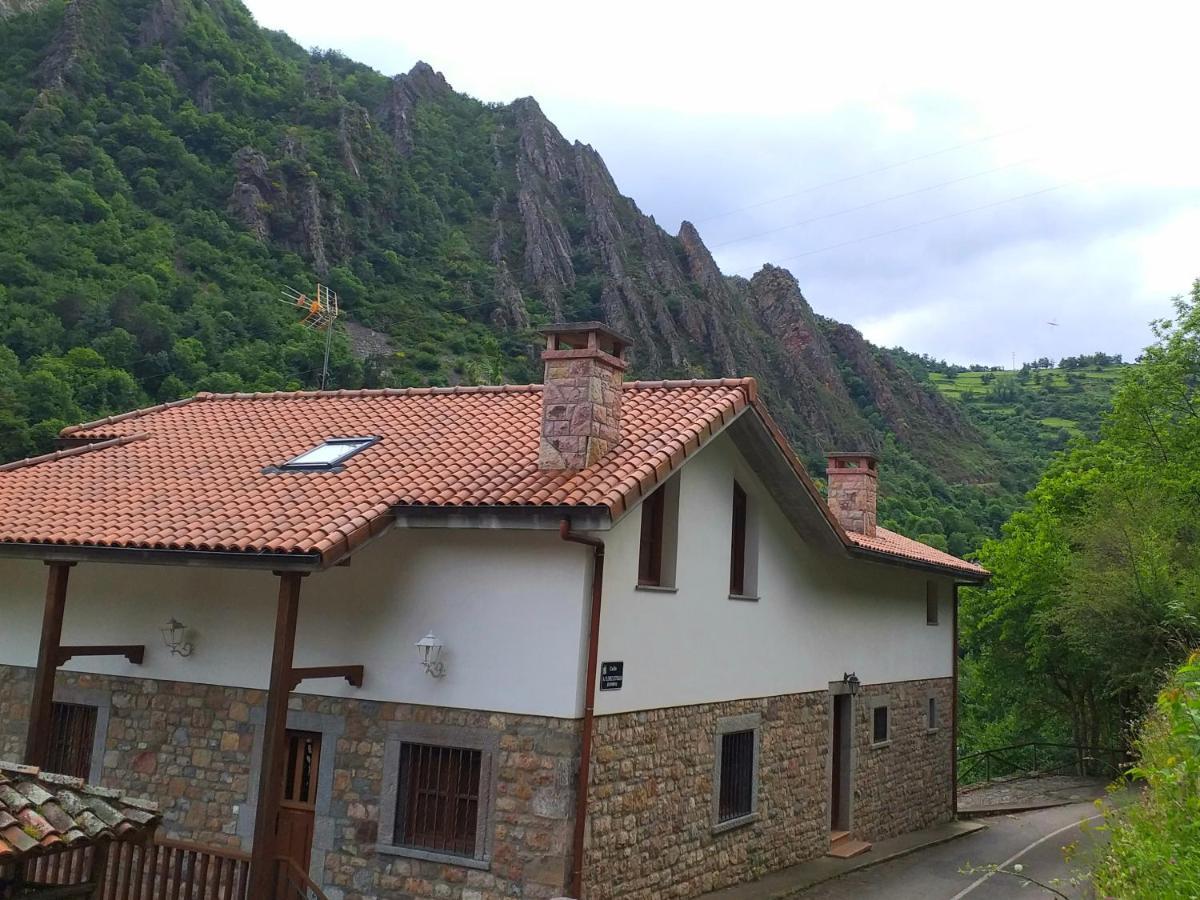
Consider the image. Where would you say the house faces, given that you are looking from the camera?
facing the viewer and to the left of the viewer
